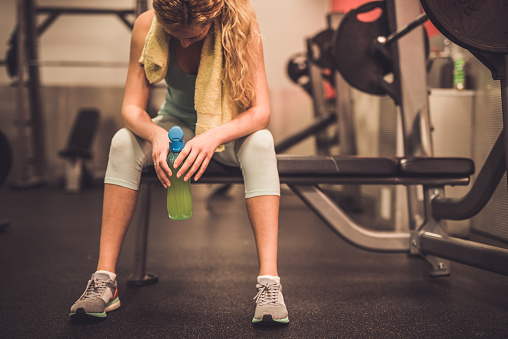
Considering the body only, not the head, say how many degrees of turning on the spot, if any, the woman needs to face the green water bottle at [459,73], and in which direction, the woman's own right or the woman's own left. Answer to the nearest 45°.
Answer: approximately 135° to the woman's own left

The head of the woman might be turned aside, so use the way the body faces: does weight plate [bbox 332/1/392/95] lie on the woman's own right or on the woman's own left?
on the woman's own left

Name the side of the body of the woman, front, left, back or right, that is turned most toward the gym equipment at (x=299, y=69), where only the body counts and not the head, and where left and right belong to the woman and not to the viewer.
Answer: back

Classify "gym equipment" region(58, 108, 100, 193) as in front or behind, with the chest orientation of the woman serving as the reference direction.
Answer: behind

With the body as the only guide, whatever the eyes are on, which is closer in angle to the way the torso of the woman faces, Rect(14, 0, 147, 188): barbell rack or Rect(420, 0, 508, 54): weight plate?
the weight plate

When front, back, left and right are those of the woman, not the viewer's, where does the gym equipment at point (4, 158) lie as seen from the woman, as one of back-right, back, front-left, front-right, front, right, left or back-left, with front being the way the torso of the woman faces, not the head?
back-right

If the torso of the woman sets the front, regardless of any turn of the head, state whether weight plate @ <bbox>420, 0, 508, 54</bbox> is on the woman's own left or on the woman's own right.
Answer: on the woman's own left

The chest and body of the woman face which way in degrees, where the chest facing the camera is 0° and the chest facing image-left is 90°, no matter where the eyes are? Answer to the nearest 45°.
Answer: approximately 0°
